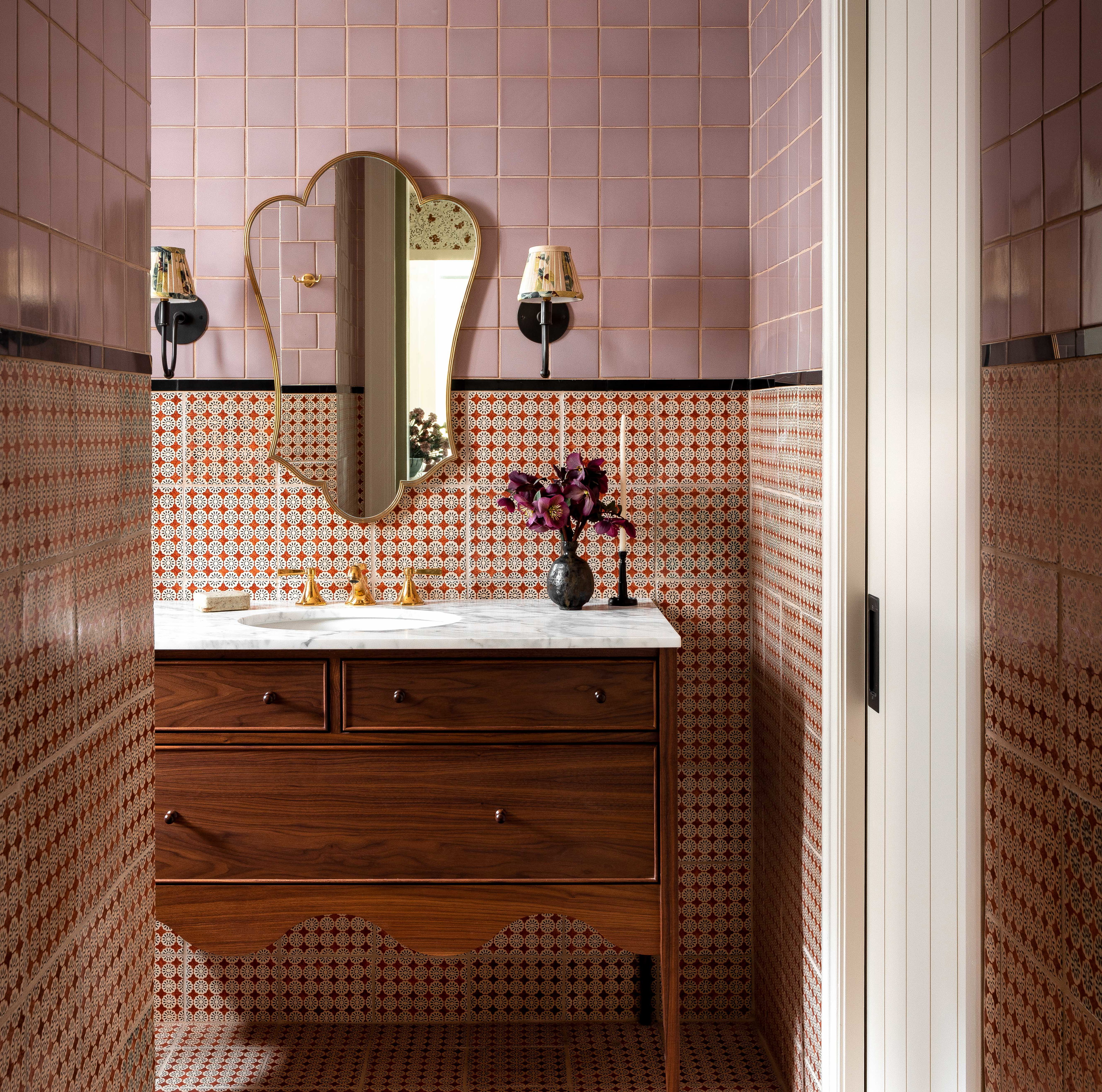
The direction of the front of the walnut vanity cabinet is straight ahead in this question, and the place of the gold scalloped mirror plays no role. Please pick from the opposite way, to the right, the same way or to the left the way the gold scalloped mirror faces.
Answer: the same way

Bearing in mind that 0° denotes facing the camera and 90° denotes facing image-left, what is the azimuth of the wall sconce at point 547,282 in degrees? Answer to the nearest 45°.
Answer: approximately 0°

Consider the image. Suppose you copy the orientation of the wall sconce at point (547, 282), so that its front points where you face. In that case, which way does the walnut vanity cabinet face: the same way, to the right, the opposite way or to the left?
the same way

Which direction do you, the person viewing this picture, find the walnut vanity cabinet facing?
facing the viewer

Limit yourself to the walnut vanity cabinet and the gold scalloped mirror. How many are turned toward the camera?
2

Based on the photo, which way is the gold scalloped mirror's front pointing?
toward the camera
